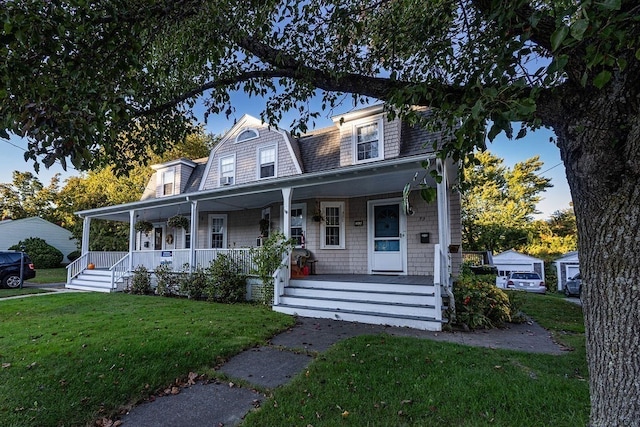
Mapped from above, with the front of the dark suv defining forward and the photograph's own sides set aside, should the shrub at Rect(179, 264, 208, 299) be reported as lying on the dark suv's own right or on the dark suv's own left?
on the dark suv's own left

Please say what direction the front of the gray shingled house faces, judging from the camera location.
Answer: facing the viewer and to the left of the viewer

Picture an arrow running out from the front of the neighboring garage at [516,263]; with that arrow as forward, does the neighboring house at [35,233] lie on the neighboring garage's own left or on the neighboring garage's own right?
on the neighboring garage's own right

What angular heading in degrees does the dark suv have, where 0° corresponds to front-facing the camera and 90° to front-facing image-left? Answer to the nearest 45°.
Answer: approximately 90°

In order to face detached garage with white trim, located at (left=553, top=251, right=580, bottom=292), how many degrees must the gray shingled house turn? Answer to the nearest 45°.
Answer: approximately 180°

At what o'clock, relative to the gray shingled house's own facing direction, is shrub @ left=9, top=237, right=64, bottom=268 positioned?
The shrub is roughly at 3 o'clock from the gray shingled house.

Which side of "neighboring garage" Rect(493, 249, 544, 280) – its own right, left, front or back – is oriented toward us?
front

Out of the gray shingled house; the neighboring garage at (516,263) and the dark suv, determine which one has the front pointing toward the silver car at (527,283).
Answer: the neighboring garage

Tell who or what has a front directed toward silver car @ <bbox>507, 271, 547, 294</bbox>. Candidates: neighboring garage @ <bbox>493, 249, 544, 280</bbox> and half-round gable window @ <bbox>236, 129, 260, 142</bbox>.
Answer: the neighboring garage

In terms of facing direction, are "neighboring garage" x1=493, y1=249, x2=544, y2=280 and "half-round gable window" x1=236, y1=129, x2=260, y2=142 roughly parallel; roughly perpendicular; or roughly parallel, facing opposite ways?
roughly parallel

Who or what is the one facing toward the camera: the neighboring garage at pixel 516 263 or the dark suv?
the neighboring garage
